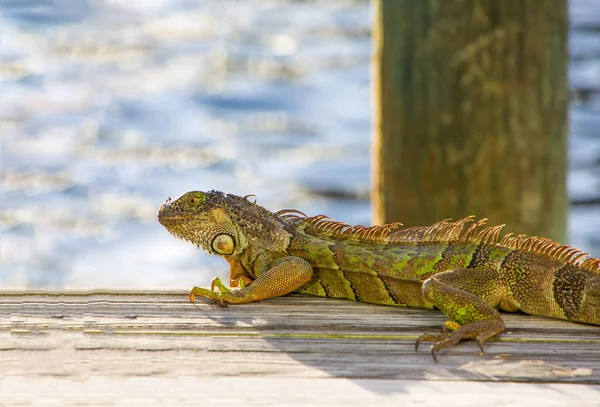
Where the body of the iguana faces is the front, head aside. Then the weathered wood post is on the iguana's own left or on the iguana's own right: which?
on the iguana's own right

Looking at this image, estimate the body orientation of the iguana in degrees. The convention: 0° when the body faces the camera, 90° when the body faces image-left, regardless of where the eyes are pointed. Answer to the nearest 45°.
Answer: approximately 90°
